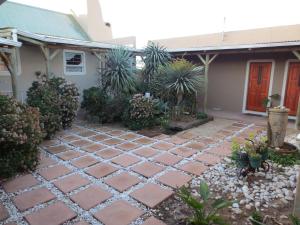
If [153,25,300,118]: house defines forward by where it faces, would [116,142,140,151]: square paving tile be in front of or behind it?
in front

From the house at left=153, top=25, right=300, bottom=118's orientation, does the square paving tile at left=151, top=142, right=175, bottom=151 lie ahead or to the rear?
ahead

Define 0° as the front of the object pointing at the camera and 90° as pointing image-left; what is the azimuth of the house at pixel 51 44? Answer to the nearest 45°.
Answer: approximately 315°

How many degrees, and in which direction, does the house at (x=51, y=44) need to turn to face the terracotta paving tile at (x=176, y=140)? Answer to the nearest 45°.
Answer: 0° — it already faces it

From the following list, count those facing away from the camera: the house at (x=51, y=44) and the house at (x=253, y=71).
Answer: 0

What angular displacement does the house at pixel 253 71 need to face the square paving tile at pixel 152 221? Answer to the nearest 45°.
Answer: approximately 45° to its left

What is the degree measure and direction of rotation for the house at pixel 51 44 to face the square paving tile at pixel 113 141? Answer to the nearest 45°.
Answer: approximately 45° to its right
